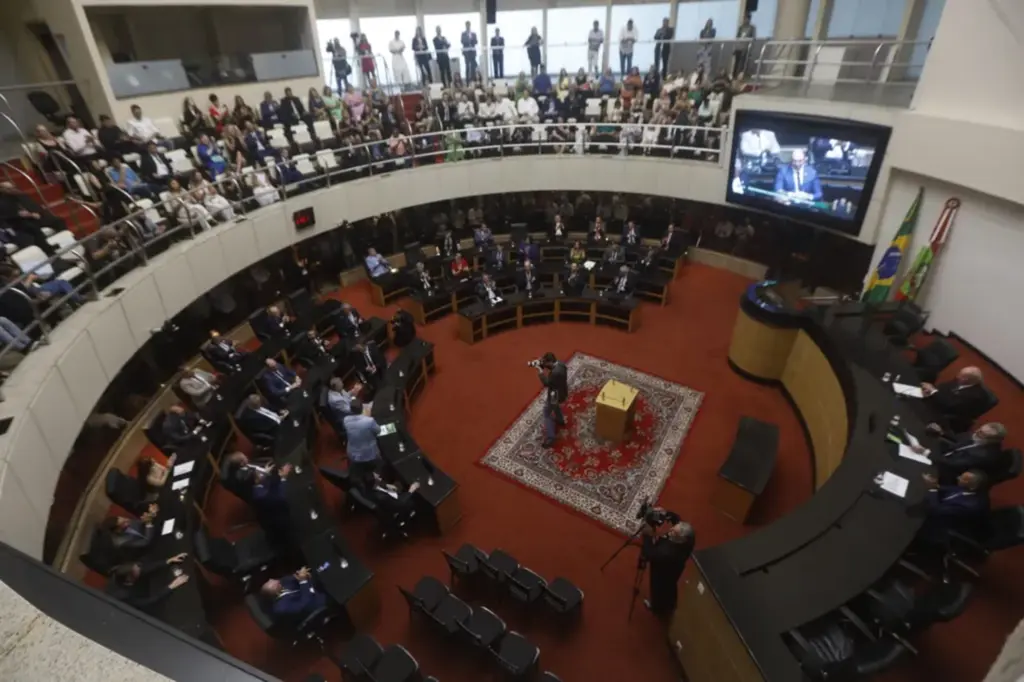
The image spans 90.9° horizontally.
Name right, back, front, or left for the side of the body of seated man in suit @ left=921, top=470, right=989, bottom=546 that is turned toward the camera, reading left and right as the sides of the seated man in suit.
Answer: left

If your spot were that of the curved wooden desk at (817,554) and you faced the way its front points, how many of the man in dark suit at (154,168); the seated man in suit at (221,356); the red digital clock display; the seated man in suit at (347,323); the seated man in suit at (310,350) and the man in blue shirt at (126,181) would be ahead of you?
6

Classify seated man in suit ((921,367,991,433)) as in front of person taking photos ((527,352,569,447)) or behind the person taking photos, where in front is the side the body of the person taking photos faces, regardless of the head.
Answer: behind

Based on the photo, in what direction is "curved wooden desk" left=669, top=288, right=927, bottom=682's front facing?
to the viewer's left

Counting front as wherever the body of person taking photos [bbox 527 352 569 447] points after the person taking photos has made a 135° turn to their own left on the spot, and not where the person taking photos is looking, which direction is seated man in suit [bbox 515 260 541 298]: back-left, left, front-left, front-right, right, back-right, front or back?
back-left

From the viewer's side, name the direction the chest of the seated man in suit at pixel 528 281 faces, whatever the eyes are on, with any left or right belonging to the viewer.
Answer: facing the viewer

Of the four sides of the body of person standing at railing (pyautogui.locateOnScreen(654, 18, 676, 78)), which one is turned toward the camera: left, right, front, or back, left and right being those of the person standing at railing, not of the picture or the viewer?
front

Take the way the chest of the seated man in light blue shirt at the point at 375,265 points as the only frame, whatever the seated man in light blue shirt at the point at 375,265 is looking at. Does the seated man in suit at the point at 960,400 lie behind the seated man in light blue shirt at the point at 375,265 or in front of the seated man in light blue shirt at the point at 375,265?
in front

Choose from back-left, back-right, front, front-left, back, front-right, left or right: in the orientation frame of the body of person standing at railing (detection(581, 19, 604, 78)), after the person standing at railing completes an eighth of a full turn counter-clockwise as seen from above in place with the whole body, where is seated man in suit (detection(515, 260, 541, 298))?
front-right

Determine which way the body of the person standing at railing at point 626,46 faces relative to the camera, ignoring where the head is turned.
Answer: toward the camera

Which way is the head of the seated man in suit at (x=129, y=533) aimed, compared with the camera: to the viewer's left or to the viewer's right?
to the viewer's right

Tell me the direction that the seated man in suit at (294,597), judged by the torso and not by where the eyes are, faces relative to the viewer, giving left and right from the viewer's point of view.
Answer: facing away from the viewer and to the right of the viewer

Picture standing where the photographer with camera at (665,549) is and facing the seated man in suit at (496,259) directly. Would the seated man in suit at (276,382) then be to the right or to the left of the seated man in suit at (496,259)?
left

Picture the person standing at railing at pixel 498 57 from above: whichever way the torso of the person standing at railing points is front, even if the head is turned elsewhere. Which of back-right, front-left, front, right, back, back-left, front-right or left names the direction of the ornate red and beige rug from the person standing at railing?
front

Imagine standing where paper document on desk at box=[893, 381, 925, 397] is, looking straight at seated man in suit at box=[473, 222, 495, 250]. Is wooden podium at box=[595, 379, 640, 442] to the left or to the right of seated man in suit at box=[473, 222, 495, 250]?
left

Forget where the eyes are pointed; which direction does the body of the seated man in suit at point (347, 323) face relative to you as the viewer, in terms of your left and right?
facing the viewer and to the right of the viewer

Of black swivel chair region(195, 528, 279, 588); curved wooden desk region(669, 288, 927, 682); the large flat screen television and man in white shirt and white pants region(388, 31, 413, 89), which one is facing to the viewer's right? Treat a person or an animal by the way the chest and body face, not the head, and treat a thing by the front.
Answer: the black swivel chair
